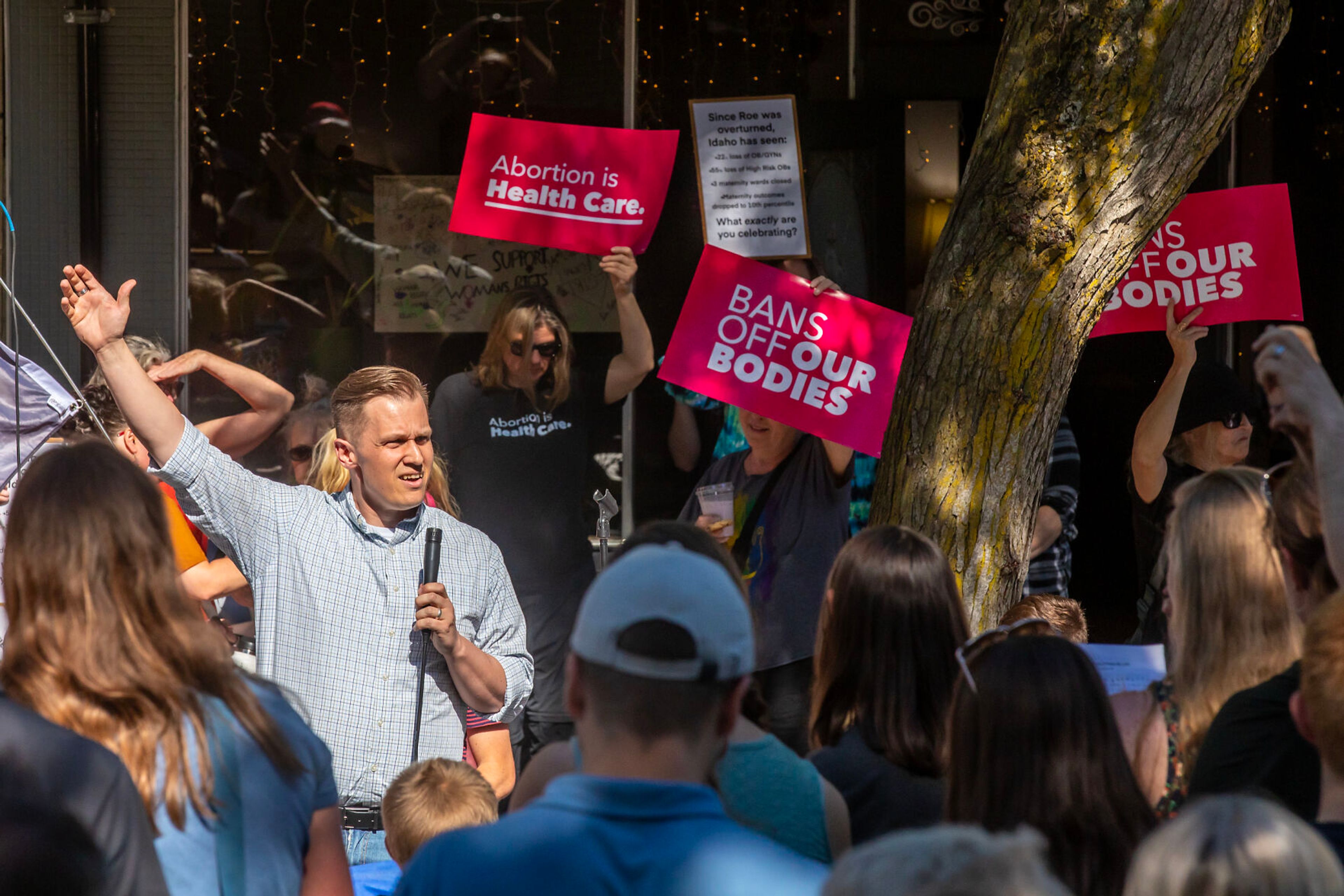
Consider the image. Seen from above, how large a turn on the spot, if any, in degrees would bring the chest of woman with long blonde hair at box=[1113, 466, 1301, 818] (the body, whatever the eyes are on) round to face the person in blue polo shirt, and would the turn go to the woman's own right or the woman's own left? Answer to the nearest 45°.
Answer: approximately 90° to the woman's own left

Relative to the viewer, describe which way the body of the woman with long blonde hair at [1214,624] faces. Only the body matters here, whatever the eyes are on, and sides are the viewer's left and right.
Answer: facing away from the viewer and to the left of the viewer

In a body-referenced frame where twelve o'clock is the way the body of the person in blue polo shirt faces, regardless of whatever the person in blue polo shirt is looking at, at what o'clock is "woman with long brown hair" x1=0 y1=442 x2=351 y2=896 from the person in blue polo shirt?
The woman with long brown hair is roughly at 10 o'clock from the person in blue polo shirt.

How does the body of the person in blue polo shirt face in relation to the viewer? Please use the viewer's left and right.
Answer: facing away from the viewer

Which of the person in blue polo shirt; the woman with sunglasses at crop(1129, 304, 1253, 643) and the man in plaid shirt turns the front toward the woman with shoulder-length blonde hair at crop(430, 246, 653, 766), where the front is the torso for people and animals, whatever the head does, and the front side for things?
the person in blue polo shirt

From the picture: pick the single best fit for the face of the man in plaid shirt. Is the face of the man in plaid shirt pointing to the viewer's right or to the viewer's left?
to the viewer's right

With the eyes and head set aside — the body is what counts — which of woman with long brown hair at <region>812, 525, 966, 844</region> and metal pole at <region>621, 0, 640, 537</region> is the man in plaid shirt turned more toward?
the woman with long brown hair

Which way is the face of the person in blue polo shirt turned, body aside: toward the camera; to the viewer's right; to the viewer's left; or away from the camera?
away from the camera

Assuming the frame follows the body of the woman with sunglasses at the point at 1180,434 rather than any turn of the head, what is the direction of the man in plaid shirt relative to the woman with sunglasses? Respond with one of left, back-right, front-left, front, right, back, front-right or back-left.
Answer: back-right

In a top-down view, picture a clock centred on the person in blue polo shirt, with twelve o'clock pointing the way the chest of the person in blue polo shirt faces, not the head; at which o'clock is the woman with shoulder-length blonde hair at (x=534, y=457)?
The woman with shoulder-length blonde hair is roughly at 12 o'clock from the person in blue polo shirt.

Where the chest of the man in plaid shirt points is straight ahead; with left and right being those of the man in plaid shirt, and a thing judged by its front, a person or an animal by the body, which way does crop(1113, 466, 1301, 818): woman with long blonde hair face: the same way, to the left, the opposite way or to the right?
the opposite way
